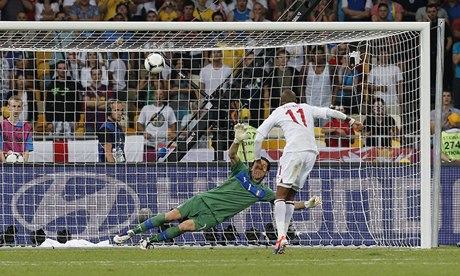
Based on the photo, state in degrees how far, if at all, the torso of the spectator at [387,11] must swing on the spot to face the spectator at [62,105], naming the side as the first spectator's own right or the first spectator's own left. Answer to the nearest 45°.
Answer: approximately 45° to the first spectator's own right

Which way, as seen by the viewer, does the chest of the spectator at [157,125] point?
toward the camera

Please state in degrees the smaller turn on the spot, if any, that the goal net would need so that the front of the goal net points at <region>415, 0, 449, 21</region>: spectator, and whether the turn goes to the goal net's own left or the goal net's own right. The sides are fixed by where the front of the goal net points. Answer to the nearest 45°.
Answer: approximately 135° to the goal net's own left

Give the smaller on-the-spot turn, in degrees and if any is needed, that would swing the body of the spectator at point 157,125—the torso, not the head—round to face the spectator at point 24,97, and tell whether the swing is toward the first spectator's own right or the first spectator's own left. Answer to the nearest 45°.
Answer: approximately 90° to the first spectator's own right

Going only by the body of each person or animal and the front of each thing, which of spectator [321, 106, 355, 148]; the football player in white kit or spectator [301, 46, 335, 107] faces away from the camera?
the football player in white kit

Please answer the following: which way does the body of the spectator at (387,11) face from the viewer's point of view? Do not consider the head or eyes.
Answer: toward the camera

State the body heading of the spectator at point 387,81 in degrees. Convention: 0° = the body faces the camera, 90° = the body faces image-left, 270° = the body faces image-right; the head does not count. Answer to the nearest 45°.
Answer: approximately 0°

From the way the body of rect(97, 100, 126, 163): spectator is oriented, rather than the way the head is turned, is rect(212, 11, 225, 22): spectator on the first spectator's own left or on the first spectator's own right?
on the first spectator's own left

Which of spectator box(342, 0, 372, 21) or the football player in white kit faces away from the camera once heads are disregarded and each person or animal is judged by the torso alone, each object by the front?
the football player in white kit

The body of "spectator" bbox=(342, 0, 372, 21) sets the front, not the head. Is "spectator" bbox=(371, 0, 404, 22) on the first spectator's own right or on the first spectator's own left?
on the first spectator's own left

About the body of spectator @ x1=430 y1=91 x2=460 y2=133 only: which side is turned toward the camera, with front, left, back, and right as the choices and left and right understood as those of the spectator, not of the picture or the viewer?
front

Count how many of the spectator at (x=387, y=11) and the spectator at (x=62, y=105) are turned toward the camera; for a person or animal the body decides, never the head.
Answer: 2

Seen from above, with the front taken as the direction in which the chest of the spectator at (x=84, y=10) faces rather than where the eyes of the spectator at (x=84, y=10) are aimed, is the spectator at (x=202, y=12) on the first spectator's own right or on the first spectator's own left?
on the first spectator's own left
